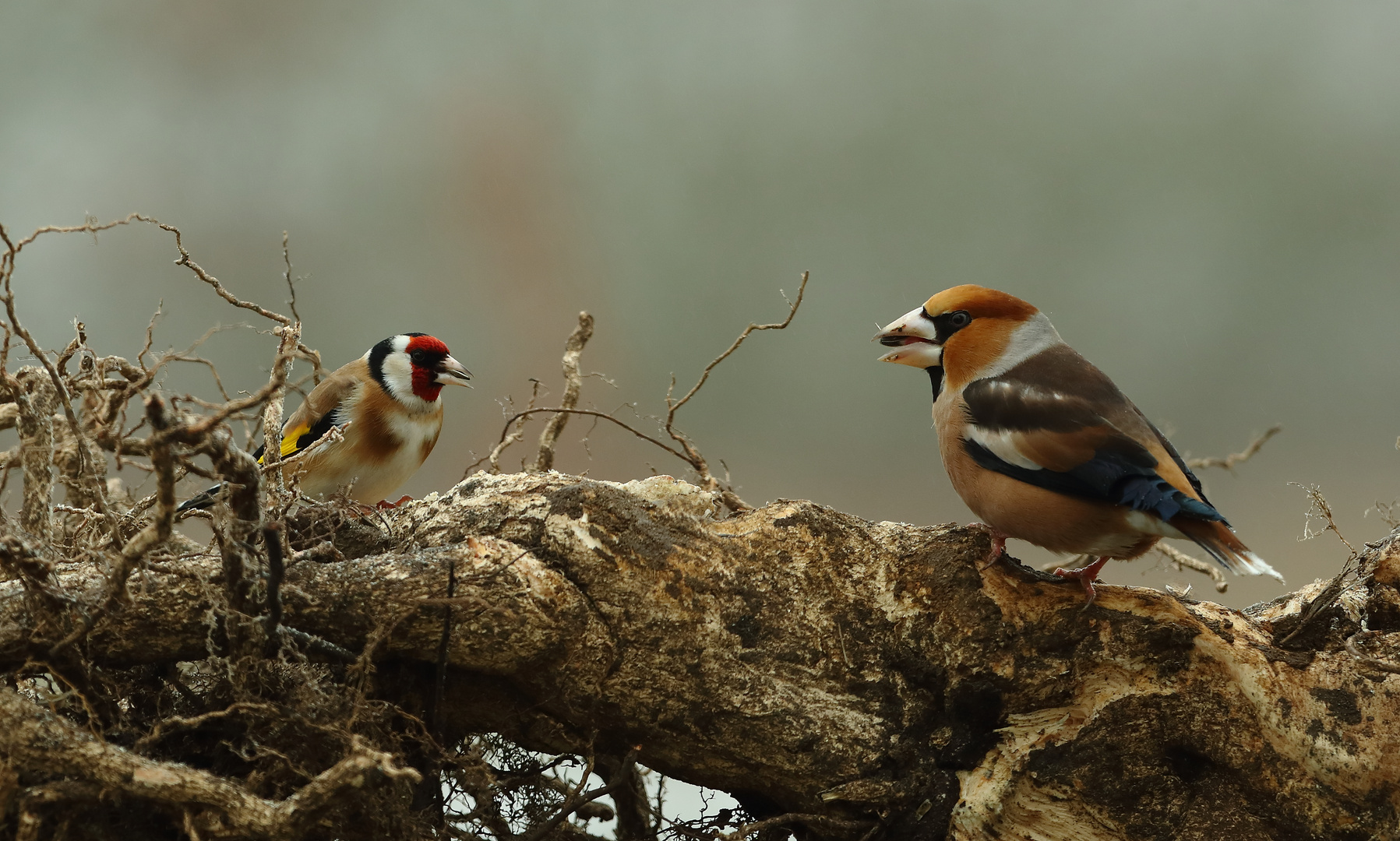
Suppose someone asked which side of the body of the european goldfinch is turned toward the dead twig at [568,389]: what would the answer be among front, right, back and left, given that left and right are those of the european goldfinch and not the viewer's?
front

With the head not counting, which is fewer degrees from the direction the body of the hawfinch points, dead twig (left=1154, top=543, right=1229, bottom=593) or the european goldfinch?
the european goldfinch

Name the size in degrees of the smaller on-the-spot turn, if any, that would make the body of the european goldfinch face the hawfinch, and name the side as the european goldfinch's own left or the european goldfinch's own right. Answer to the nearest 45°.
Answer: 0° — it already faces it

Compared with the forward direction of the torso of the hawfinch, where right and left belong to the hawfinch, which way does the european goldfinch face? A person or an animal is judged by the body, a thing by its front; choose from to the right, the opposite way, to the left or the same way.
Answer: the opposite way

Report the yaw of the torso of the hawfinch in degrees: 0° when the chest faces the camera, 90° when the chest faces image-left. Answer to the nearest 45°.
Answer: approximately 90°

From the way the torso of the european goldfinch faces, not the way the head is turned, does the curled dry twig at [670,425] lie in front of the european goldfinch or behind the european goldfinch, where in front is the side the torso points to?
in front

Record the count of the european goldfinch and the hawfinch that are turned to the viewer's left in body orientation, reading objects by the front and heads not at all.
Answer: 1

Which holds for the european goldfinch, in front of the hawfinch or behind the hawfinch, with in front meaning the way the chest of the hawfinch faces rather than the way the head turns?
in front

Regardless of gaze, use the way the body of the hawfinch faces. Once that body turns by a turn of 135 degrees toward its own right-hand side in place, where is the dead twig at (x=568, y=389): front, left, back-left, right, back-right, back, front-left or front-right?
back-left

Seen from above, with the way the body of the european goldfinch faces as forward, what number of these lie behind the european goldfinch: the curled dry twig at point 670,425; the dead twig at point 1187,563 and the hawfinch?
0

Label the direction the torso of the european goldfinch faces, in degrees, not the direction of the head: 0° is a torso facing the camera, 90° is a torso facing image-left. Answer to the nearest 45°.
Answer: approximately 315°
